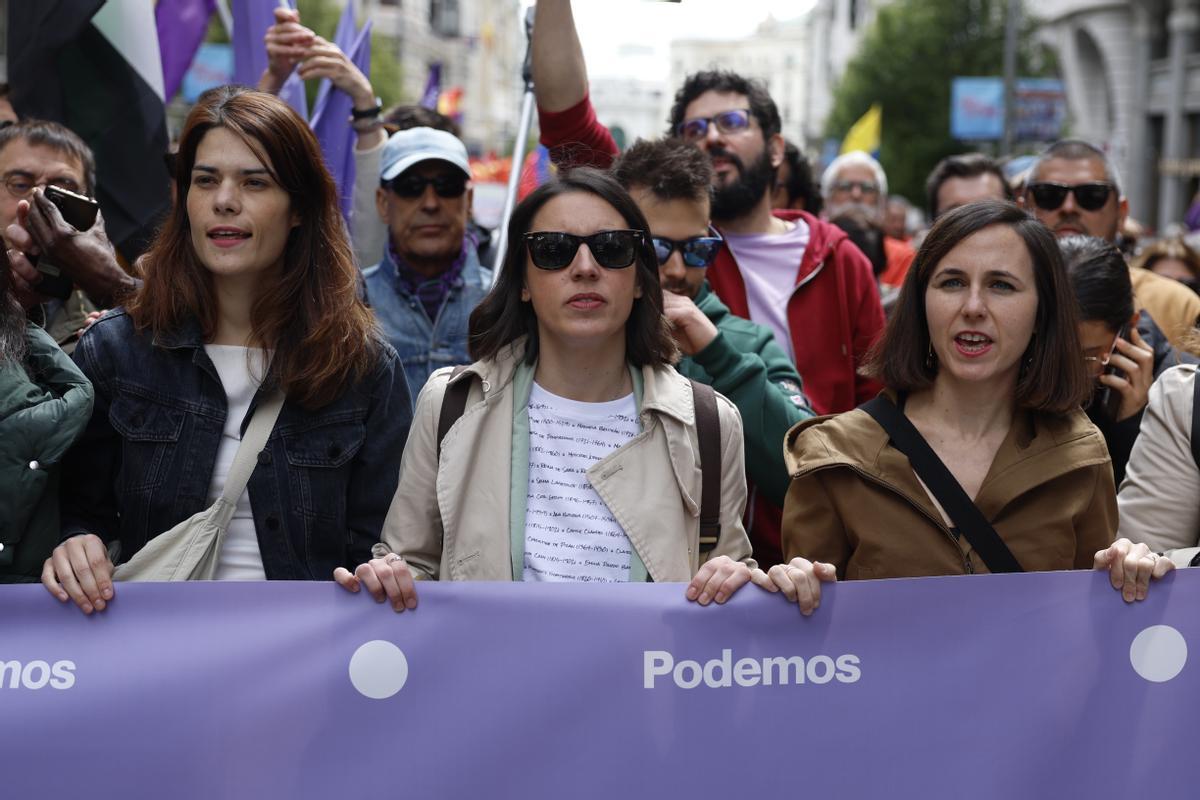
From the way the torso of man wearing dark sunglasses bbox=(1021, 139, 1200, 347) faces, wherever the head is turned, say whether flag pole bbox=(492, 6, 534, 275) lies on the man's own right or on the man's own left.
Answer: on the man's own right

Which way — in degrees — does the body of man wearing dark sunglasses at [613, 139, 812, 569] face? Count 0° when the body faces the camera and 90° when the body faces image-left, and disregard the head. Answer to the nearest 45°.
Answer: approximately 45°

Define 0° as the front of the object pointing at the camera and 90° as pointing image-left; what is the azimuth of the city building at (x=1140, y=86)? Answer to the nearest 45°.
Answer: approximately 45°

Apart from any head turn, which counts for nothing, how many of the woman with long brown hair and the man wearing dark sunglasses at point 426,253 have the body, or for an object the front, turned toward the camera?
2

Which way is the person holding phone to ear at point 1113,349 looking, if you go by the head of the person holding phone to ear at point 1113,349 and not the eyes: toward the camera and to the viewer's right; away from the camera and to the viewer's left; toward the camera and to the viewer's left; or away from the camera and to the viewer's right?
toward the camera and to the viewer's left

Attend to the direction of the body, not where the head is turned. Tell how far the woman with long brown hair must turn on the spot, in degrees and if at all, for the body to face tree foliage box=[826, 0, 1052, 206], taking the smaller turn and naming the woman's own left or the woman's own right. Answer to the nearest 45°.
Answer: approximately 135° to the woman's own left
